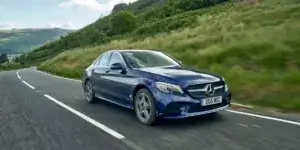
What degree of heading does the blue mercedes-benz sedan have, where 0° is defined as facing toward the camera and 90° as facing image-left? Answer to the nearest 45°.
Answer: approximately 315°
